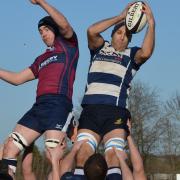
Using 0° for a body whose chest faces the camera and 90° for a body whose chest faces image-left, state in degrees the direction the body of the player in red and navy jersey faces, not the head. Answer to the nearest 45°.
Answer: approximately 45°

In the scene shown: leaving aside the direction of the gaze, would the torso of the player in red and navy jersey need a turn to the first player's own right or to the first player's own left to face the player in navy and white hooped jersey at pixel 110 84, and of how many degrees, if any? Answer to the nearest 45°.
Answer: approximately 135° to the first player's own left
